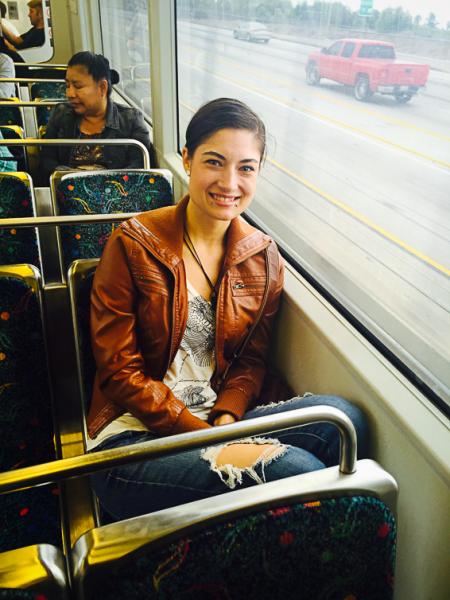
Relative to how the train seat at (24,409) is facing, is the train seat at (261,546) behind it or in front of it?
in front

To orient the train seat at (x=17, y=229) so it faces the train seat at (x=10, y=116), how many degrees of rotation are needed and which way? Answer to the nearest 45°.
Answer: approximately 180°

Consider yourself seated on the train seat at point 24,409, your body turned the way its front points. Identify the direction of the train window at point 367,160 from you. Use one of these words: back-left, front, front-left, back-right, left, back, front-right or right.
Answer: left

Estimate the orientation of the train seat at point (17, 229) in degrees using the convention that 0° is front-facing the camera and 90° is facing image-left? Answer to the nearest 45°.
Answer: approximately 0°

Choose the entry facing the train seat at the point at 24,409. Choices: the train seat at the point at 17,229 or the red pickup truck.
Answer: the train seat at the point at 17,229

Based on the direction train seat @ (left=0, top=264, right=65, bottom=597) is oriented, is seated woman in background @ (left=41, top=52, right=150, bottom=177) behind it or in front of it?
behind

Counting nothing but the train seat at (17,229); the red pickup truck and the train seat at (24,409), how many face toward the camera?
2

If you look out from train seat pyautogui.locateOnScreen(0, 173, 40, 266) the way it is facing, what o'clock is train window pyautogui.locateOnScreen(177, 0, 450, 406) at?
The train window is roughly at 10 o'clock from the train seat.
